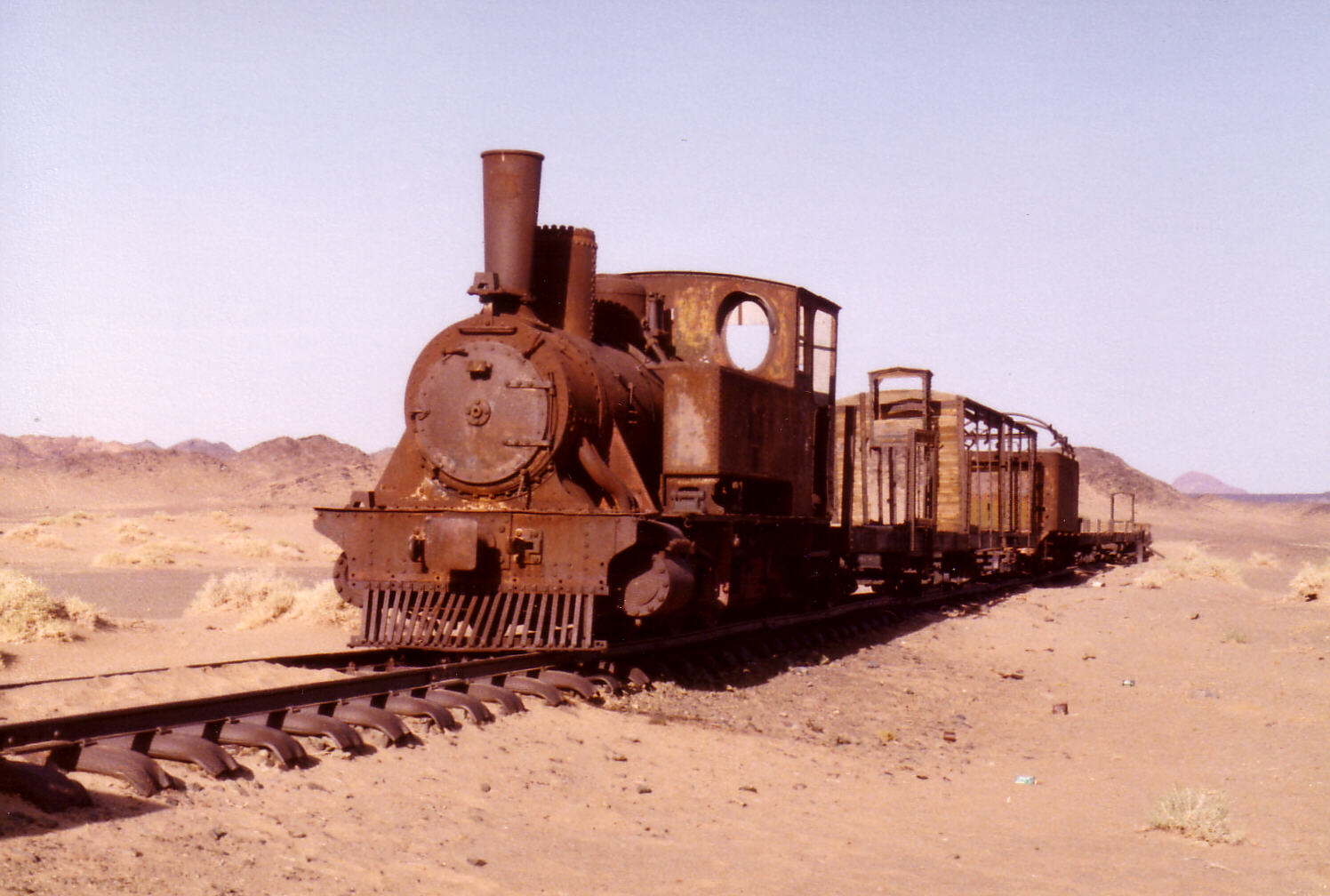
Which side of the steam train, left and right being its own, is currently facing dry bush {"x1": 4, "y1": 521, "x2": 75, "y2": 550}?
right

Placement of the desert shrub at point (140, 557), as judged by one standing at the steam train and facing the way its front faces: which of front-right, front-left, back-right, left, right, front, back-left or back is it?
right

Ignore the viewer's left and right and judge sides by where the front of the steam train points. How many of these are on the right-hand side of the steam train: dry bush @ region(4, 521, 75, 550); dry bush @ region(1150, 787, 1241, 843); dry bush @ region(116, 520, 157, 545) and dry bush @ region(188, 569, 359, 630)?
3

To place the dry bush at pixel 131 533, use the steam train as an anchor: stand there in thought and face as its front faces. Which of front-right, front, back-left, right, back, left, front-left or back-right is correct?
right

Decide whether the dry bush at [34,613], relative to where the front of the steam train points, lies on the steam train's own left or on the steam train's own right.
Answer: on the steam train's own right

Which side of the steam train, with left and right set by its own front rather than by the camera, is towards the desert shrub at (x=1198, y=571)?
back

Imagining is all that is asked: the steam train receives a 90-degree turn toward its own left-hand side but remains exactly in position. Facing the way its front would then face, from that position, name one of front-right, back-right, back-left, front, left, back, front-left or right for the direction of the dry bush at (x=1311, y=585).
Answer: left

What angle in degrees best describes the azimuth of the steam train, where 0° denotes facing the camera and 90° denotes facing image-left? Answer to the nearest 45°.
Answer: approximately 45°

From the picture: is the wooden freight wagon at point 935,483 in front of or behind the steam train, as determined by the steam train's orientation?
behind
